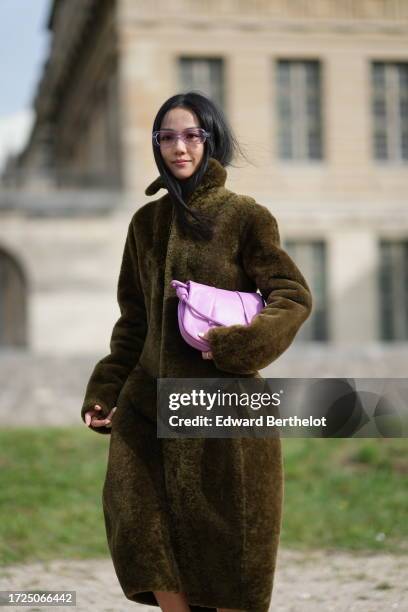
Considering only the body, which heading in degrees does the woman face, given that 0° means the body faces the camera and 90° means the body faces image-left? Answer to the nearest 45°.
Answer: approximately 45°
